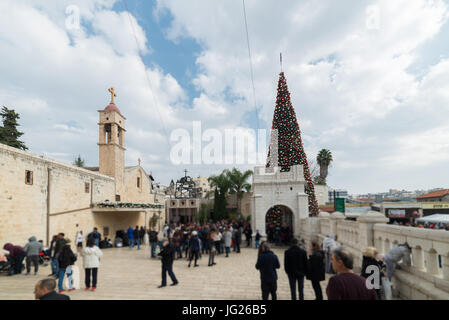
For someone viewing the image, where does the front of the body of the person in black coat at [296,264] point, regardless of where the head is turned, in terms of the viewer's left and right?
facing away from the viewer

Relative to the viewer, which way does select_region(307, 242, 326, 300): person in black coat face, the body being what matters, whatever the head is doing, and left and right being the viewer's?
facing away from the viewer and to the left of the viewer

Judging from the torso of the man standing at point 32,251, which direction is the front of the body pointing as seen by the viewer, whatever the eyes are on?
away from the camera

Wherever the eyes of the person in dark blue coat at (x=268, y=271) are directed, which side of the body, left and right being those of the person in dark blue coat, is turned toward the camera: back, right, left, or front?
back

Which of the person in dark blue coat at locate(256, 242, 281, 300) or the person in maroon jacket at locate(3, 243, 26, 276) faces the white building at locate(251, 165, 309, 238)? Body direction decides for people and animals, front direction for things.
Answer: the person in dark blue coat

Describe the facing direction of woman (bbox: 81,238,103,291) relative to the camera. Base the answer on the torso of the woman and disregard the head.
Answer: away from the camera

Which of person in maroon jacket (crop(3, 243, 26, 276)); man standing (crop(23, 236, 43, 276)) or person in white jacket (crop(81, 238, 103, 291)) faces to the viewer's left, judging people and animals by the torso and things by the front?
the person in maroon jacket

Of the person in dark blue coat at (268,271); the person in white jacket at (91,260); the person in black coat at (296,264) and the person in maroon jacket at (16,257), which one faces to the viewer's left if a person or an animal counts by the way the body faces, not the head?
the person in maroon jacket

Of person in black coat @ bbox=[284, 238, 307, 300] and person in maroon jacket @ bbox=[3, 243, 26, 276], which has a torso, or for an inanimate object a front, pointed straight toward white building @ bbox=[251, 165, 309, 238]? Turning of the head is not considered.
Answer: the person in black coat

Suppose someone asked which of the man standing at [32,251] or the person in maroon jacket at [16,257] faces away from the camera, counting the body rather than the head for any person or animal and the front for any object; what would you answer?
the man standing
